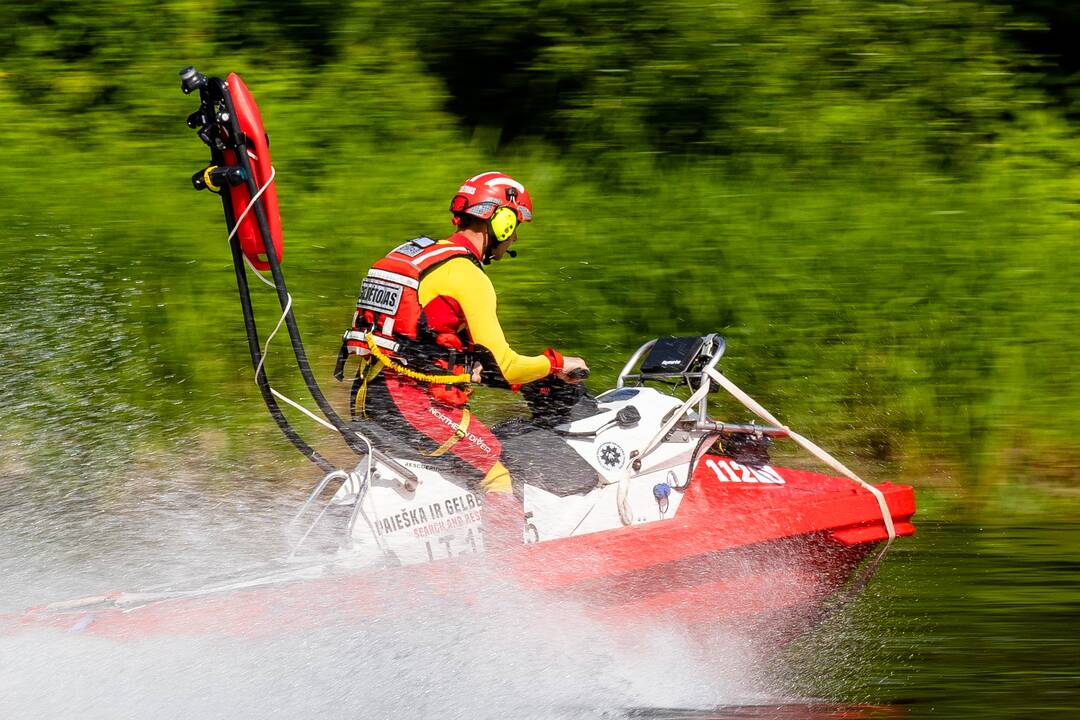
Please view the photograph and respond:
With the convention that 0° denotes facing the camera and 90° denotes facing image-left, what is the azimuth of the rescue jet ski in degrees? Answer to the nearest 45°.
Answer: approximately 270°
